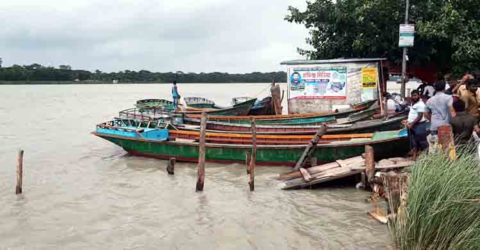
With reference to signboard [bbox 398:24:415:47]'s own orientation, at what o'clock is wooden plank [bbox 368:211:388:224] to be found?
The wooden plank is roughly at 12 o'clock from the signboard.

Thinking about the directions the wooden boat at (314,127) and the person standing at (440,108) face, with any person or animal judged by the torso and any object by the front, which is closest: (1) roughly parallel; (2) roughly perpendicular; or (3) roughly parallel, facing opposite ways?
roughly perpendicular

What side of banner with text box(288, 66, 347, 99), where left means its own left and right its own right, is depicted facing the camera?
front

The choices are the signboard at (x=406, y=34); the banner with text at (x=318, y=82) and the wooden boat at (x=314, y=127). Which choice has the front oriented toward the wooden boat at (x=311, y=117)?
the banner with text

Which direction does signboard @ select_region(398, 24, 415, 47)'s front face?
toward the camera

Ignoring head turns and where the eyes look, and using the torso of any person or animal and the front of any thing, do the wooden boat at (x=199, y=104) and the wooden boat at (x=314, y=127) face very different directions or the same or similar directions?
same or similar directions

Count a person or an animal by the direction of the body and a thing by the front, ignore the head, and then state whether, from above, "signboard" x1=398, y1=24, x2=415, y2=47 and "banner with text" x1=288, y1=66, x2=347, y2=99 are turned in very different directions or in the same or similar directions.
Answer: same or similar directions

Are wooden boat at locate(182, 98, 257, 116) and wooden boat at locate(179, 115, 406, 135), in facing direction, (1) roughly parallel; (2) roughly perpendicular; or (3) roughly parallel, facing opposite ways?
roughly parallel

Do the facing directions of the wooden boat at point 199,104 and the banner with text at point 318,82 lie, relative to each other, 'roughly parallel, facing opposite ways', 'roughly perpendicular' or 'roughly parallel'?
roughly perpendicular
